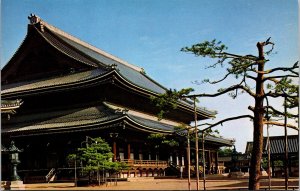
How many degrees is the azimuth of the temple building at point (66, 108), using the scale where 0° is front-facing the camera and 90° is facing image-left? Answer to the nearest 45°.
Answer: approximately 315°

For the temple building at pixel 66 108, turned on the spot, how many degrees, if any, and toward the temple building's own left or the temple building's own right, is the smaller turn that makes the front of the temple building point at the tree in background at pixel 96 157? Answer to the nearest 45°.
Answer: approximately 45° to the temple building's own right
